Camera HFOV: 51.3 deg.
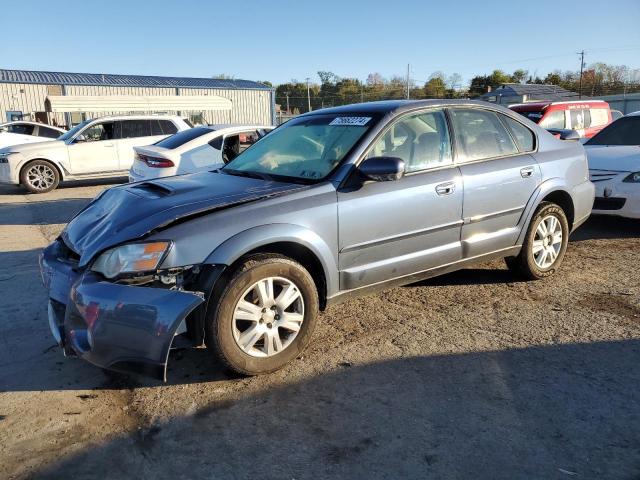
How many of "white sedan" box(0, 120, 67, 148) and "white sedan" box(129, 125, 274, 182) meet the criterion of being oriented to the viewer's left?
1

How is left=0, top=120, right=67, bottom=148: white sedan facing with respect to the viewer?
to the viewer's left

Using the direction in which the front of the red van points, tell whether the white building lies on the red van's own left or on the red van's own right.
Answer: on the red van's own right

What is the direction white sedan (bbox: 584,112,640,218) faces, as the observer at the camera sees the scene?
facing the viewer and to the left of the viewer

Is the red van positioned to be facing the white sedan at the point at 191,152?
yes

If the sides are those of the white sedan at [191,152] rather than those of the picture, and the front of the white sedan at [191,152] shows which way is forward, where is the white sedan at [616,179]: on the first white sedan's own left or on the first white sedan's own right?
on the first white sedan's own right

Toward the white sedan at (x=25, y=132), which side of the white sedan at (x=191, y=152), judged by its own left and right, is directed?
left

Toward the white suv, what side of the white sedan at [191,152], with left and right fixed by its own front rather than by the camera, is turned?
left

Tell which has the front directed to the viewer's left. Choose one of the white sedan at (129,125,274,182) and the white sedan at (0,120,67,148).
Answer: the white sedan at (0,120,67,148)

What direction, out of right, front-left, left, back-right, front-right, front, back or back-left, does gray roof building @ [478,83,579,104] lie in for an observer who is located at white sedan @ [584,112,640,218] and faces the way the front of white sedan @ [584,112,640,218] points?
back-right

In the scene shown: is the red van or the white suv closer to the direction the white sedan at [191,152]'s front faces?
the red van

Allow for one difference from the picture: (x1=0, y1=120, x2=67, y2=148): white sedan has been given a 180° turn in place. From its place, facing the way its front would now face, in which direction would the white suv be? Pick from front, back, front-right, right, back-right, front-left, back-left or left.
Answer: right

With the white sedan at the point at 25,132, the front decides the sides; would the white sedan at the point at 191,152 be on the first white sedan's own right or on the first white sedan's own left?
on the first white sedan's own left

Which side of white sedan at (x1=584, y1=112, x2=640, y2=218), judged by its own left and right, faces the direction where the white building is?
right
